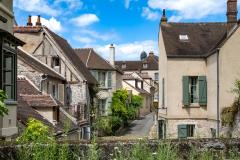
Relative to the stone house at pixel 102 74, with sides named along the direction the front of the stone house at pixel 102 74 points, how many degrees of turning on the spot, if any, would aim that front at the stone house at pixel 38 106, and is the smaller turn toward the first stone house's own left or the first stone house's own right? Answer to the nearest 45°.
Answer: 0° — it already faces it

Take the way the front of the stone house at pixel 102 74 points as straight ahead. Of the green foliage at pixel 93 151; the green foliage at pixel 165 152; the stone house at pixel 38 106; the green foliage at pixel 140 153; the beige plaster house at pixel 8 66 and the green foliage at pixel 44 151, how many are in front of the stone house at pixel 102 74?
6

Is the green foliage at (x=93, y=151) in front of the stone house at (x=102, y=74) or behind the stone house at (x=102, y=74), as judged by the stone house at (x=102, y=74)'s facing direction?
in front

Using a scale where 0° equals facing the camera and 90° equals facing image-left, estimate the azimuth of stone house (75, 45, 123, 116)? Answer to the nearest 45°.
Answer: approximately 0°

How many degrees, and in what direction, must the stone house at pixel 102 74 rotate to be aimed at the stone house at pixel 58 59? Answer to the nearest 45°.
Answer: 0° — it already faces it

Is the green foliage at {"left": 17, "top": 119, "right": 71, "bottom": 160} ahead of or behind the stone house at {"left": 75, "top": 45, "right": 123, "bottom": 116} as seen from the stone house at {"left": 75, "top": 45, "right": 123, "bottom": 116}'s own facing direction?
ahead
